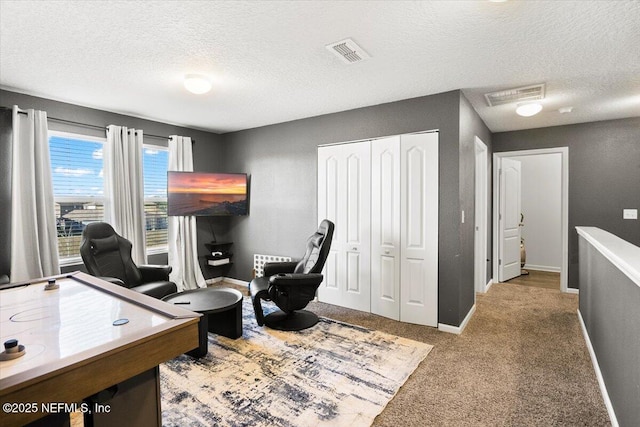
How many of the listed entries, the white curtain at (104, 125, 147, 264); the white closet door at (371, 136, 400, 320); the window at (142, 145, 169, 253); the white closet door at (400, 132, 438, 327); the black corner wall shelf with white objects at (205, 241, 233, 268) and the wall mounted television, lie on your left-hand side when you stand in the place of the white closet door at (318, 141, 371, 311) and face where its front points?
2

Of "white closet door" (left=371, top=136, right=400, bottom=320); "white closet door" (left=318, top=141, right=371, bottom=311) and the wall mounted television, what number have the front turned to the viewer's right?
0

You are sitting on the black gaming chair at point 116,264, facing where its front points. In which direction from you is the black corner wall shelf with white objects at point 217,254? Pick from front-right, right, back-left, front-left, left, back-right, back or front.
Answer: left

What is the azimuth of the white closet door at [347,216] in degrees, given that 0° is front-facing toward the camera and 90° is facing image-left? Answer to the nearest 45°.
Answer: approximately 45°

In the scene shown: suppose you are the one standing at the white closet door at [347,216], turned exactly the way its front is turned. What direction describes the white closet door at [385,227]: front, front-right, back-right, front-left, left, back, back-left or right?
left

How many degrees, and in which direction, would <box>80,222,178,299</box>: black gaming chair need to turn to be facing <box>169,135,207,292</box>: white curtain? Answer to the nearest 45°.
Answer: approximately 90° to its left

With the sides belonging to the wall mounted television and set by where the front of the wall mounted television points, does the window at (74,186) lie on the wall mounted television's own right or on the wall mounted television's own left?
on the wall mounted television's own right

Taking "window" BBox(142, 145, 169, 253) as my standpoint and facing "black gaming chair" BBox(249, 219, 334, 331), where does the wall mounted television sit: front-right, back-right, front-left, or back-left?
front-left

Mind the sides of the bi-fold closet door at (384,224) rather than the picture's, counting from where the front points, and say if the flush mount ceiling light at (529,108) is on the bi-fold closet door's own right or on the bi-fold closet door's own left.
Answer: on the bi-fold closet door's own left

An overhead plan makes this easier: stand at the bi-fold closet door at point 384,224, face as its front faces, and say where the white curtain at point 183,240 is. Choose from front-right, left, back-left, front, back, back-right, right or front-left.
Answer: front-right

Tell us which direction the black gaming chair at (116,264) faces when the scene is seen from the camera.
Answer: facing the viewer and to the right of the viewer

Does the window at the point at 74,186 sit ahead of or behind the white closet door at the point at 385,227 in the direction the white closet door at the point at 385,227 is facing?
ahead

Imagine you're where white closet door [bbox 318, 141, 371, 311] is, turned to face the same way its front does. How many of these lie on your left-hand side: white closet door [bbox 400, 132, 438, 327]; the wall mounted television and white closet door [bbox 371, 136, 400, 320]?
2

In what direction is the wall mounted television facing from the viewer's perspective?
toward the camera

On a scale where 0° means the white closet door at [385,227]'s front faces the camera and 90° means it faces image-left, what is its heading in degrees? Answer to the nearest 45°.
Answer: approximately 45°

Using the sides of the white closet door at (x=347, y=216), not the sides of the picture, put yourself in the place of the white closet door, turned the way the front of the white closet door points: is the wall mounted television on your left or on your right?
on your right

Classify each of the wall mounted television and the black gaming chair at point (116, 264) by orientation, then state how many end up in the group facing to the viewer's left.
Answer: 0

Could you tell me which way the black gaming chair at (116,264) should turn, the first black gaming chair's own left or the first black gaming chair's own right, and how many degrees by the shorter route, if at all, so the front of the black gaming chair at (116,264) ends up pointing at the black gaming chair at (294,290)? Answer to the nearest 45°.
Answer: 0° — it already faces it

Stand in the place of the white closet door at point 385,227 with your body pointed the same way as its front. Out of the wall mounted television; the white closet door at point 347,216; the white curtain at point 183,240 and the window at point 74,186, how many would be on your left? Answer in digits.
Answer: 0
